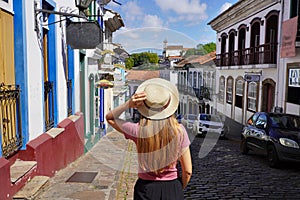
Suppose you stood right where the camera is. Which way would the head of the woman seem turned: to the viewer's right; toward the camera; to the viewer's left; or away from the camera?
away from the camera

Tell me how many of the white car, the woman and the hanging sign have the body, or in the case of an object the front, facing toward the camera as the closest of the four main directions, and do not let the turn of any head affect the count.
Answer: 2

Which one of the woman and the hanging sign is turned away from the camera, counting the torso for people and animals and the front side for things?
the woman

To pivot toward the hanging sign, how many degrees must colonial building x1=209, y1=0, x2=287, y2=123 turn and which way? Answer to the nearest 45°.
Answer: approximately 45° to its left

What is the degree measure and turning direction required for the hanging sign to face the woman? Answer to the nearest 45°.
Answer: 0° — it already faces them

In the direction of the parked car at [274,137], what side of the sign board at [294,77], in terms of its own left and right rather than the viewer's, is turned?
front

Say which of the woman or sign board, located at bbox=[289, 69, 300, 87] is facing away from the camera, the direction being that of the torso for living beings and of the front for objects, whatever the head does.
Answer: the woman

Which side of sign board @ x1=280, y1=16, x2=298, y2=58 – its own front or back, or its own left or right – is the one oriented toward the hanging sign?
front

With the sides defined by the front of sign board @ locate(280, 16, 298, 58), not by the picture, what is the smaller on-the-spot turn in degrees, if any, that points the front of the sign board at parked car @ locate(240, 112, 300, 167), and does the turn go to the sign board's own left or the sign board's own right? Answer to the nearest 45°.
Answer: approximately 45° to the sign board's own left

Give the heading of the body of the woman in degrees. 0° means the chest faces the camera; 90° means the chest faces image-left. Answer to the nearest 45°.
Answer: approximately 180°
